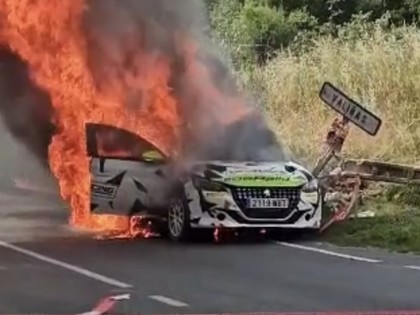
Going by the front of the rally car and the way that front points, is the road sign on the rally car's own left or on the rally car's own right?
on the rally car's own left

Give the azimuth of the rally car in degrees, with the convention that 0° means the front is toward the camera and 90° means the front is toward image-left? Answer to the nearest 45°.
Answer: approximately 315°
